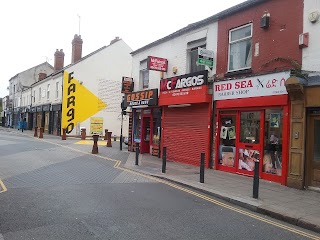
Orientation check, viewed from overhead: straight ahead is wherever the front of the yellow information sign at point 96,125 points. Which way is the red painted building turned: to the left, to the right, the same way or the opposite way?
to the right

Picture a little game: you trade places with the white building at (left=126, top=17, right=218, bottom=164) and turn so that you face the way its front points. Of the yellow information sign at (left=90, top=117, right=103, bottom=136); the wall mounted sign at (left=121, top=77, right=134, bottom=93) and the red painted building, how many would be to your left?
1

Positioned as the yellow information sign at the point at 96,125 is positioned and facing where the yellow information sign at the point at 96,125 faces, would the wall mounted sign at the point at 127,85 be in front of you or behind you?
in front

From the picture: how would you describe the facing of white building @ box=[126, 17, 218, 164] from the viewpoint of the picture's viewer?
facing the viewer and to the left of the viewer

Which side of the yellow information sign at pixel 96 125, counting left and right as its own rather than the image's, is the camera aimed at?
front

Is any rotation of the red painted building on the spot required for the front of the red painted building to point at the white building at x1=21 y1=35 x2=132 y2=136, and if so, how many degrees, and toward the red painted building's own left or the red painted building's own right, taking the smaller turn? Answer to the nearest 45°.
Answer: approximately 90° to the red painted building's own right

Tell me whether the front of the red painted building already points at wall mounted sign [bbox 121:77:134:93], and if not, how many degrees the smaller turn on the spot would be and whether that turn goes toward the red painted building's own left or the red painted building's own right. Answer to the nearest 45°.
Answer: approximately 90° to the red painted building's own right

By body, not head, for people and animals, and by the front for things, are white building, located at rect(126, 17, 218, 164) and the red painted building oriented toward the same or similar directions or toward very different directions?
same or similar directions

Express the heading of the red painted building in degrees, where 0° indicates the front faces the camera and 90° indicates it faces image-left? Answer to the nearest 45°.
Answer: approximately 45°

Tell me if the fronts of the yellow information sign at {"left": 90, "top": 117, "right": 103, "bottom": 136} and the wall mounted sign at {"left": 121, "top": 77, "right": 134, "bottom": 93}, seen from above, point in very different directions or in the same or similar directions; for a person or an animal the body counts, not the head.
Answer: same or similar directions
